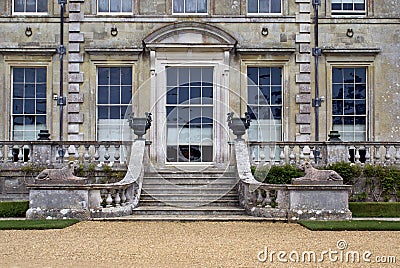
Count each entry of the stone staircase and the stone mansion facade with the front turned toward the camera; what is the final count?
2

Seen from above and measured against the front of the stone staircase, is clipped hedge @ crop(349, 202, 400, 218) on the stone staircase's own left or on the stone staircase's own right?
on the stone staircase's own left

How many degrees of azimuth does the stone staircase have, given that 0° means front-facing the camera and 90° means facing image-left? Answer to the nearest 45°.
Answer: approximately 0°

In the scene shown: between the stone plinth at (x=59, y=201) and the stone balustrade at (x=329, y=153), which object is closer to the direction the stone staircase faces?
the stone plinth
